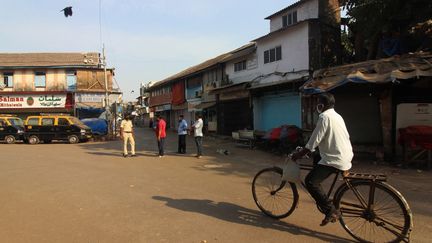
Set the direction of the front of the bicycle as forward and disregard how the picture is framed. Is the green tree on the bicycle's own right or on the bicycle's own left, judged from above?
on the bicycle's own right

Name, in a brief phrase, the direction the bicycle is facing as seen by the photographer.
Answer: facing away from the viewer and to the left of the viewer

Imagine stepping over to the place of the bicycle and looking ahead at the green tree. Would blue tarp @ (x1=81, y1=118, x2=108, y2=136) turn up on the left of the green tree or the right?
left

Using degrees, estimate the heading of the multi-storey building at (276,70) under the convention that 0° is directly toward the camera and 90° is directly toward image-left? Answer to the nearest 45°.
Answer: approximately 45°

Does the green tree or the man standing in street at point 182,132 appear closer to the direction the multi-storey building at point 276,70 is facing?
the man standing in street

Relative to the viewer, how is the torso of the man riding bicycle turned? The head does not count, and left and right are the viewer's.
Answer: facing away from the viewer and to the left of the viewer
